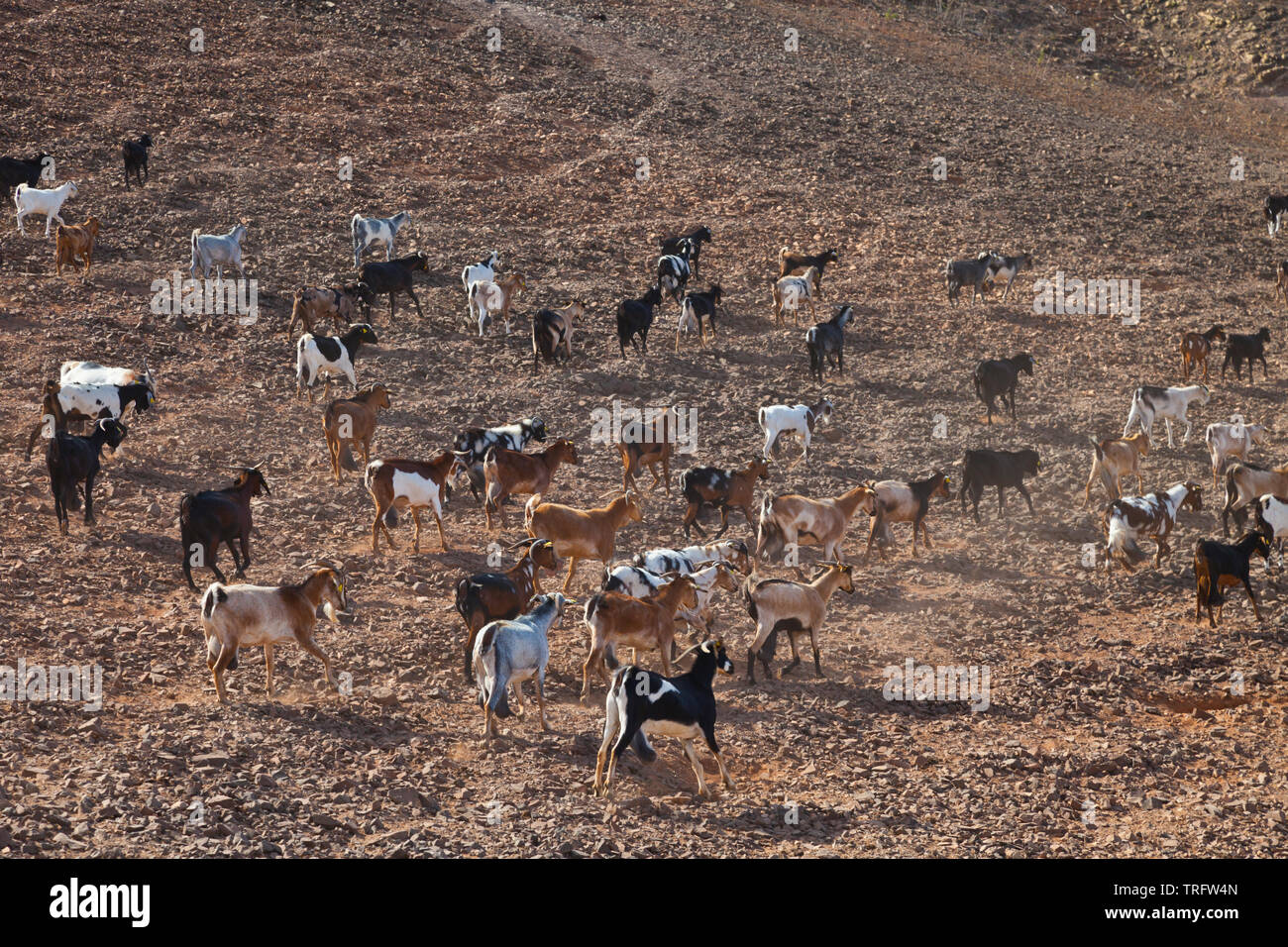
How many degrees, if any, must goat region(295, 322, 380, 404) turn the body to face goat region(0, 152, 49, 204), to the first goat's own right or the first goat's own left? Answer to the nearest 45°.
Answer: approximately 90° to the first goat's own left

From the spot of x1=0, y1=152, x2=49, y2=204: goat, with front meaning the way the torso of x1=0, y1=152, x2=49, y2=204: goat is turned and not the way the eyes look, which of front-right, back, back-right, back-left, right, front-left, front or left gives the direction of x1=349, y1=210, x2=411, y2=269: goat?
front-right

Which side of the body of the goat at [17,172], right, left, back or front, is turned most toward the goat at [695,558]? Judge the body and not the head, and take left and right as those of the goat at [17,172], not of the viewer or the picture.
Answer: right

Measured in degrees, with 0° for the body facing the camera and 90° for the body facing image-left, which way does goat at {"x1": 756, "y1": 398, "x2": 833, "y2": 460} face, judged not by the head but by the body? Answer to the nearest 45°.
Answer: approximately 270°

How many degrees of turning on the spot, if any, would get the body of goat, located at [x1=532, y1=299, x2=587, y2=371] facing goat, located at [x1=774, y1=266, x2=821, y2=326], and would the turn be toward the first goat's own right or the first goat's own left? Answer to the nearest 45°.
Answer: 0° — it already faces it

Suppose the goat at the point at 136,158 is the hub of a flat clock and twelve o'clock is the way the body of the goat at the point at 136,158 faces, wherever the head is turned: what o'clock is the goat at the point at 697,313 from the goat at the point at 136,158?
the goat at the point at 697,313 is roughly at 3 o'clock from the goat at the point at 136,158.

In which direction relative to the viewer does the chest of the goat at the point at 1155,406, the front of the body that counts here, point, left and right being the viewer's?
facing to the right of the viewer

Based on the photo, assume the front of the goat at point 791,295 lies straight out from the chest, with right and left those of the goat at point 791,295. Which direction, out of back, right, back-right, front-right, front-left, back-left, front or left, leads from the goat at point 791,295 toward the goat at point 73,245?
back-left

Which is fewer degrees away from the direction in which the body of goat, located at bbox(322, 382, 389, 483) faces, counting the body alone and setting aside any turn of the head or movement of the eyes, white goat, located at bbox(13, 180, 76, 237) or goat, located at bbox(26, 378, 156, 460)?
the white goat

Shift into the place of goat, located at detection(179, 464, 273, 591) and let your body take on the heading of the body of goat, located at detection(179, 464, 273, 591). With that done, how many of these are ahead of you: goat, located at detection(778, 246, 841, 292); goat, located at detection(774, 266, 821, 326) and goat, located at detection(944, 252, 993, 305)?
3

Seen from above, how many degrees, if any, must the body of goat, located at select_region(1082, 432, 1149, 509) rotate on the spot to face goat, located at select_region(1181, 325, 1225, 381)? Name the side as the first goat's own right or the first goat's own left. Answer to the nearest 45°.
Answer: approximately 45° to the first goat's own left

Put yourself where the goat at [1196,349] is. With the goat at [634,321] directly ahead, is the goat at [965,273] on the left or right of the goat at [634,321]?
right

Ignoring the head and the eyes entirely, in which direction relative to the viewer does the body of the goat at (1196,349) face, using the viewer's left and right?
facing away from the viewer and to the right of the viewer

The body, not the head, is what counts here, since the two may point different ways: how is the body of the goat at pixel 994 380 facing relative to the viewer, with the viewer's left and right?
facing away from the viewer and to the right of the viewer
